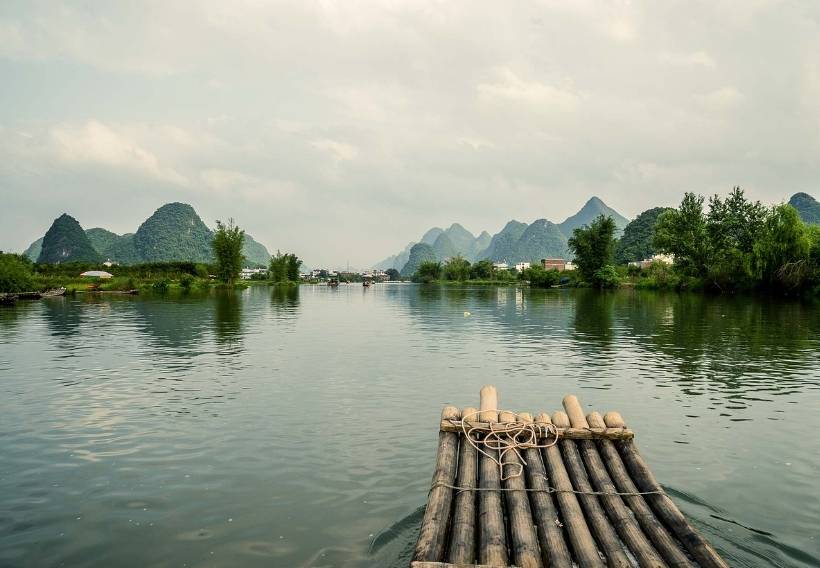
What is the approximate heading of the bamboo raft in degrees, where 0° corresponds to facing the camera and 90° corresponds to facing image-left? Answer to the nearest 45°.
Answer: approximately 180°
